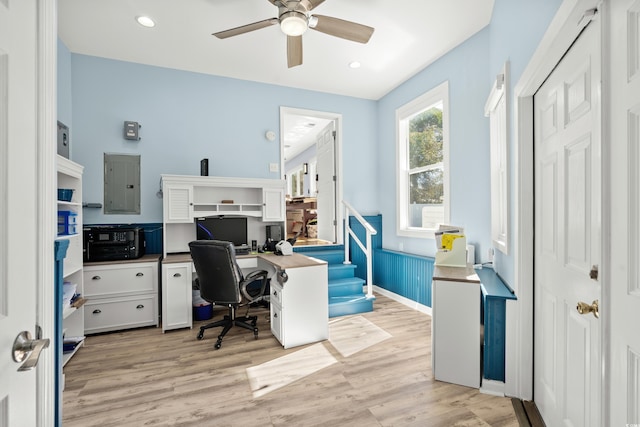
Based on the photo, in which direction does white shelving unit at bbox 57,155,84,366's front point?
to the viewer's right

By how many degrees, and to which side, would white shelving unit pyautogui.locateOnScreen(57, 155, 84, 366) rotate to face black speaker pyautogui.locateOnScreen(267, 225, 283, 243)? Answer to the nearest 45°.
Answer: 0° — it already faces it

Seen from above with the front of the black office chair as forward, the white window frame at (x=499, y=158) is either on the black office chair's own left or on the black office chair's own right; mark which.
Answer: on the black office chair's own right

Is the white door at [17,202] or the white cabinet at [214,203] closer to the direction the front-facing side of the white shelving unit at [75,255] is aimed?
the white cabinet

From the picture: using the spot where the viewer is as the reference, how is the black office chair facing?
facing away from the viewer and to the right of the viewer
